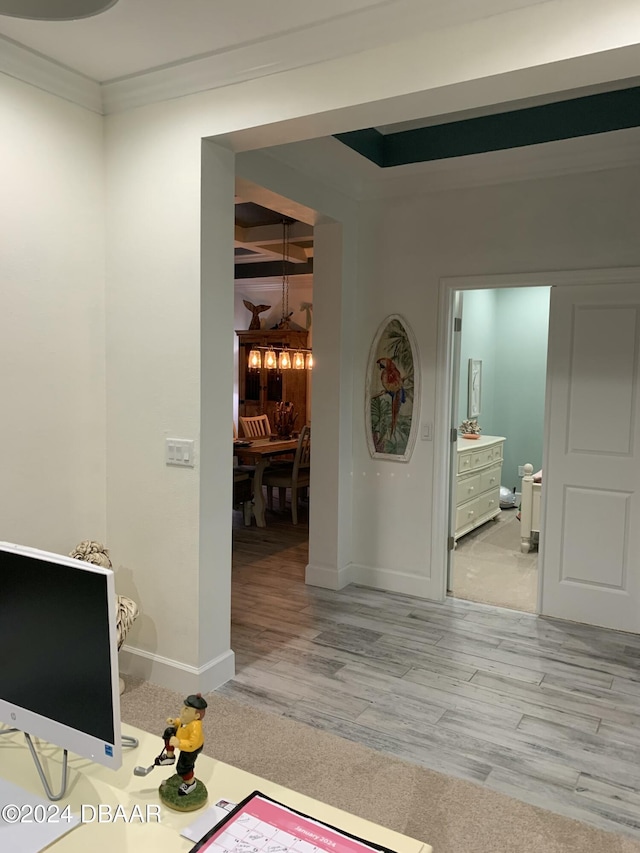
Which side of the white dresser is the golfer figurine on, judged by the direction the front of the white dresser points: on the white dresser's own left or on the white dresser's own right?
on the white dresser's own right

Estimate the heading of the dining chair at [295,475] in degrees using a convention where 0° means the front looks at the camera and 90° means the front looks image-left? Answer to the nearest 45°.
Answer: approximately 135°

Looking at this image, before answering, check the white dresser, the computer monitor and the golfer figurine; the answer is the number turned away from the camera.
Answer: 0

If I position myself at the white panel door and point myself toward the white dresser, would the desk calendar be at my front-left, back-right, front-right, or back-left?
back-left

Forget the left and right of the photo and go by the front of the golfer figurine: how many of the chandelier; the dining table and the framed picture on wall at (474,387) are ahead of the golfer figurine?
0

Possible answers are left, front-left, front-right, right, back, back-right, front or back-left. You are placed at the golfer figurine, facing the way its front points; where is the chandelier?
back-right

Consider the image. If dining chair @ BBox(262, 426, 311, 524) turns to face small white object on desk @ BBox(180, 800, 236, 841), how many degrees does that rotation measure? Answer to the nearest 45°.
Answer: approximately 135° to its left

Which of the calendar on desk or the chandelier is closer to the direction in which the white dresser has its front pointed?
the calendar on desk

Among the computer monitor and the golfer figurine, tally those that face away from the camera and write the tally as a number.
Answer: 0

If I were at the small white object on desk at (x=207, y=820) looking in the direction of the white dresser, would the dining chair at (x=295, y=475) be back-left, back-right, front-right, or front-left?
front-left

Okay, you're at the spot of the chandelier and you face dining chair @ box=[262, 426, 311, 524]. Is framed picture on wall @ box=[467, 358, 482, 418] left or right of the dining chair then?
left

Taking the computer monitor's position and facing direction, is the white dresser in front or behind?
behind

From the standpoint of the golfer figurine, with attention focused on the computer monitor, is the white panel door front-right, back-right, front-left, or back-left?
back-right

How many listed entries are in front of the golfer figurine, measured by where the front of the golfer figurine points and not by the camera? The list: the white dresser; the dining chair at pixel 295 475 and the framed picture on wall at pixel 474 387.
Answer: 0

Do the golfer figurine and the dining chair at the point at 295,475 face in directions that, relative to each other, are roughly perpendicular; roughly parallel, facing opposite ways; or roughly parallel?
roughly perpendicular

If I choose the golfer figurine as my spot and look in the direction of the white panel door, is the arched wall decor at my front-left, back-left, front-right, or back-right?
front-left
